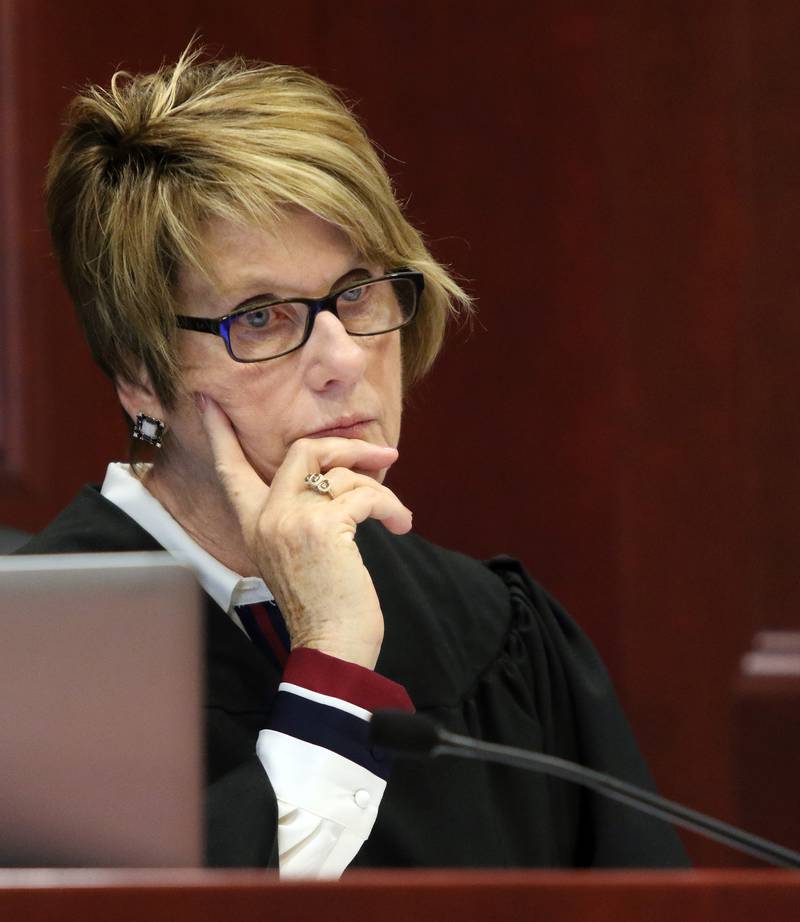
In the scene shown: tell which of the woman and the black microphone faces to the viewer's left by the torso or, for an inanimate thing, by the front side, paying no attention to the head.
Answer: the black microphone

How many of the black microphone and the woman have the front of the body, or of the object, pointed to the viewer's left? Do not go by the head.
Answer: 1

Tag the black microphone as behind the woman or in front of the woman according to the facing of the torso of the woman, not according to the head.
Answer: in front

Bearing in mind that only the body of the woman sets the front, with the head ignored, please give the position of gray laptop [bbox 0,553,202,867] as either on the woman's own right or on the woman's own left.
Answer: on the woman's own right

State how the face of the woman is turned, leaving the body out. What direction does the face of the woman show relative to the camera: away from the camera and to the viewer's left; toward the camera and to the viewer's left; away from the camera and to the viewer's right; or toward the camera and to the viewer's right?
toward the camera and to the viewer's right

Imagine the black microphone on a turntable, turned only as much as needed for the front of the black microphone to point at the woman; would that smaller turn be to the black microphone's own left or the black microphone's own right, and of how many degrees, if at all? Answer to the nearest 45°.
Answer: approximately 45° to the black microphone's own right

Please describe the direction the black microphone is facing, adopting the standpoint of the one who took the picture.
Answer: facing to the left of the viewer

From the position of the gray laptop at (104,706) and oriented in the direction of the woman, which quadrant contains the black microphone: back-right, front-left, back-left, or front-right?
front-right

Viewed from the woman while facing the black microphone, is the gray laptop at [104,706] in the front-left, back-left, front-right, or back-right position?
front-right

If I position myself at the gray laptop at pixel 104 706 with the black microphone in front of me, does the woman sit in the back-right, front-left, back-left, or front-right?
front-left
